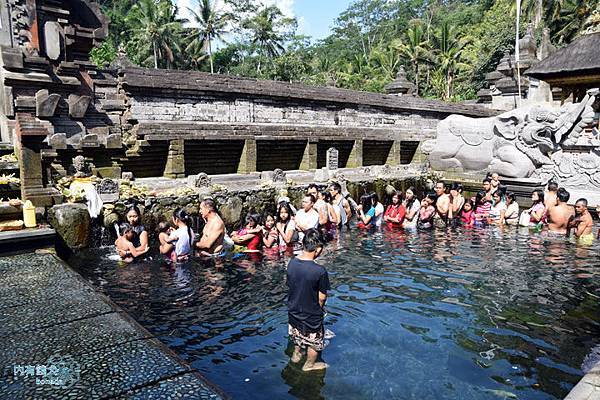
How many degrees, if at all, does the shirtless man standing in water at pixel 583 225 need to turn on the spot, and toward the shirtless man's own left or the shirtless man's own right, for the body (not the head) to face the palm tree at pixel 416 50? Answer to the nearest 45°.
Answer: approximately 90° to the shirtless man's own right

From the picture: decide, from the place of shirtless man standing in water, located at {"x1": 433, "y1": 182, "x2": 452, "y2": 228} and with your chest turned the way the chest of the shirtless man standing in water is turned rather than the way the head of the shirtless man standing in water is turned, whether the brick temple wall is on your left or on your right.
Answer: on your right
